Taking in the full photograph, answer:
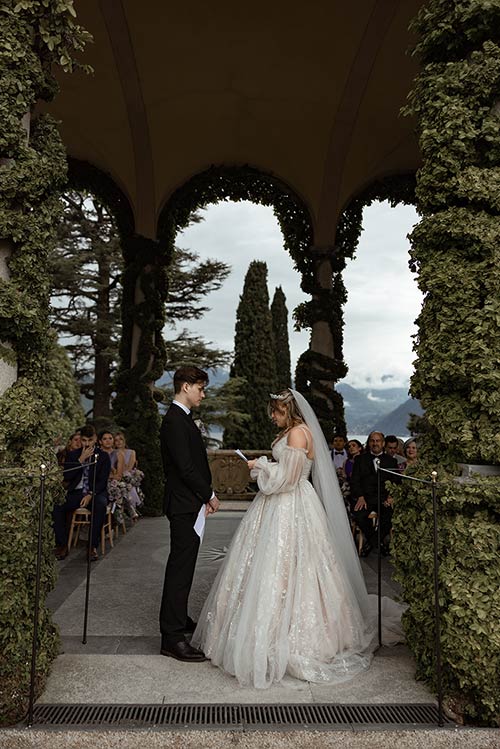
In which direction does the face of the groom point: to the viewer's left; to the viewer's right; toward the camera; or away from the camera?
to the viewer's right

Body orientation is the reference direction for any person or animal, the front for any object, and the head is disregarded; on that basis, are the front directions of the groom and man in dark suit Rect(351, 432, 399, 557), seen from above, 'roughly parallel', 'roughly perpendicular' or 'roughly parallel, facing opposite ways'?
roughly perpendicular

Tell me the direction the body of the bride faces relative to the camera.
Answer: to the viewer's left

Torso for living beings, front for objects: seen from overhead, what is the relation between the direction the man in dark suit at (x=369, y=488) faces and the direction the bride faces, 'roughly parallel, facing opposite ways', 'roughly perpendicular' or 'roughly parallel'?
roughly perpendicular

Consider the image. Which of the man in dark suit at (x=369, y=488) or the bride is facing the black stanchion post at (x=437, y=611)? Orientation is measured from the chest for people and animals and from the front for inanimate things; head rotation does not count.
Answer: the man in dark suit

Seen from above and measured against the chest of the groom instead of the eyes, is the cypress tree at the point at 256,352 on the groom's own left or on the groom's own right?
on the groom's own left

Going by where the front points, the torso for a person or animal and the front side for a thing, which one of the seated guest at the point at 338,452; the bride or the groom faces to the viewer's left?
the bride

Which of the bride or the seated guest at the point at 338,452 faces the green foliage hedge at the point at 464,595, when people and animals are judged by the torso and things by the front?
the seated guest

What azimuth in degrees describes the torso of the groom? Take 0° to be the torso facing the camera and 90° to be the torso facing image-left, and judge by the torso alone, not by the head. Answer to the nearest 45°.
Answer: approximately 270°

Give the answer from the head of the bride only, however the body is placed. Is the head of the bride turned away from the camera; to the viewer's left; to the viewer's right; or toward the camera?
to the viewer's left

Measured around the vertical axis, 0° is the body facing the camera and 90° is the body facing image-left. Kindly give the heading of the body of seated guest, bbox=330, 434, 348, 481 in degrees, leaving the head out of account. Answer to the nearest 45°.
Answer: approximately 0°

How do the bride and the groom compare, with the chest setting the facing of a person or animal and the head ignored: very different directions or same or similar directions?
very different directions

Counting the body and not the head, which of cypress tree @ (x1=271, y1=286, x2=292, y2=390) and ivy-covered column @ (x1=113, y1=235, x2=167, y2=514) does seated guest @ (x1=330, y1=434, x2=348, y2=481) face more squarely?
the ivy-covered column

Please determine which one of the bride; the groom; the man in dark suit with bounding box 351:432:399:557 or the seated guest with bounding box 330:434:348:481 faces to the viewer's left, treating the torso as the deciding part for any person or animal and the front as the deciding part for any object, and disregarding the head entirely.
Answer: the bride
